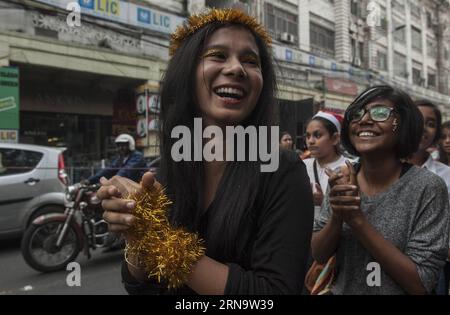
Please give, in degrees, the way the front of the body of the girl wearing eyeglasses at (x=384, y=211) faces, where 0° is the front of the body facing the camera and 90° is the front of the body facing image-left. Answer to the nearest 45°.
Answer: approximately 45°

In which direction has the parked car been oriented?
to the viewer's left

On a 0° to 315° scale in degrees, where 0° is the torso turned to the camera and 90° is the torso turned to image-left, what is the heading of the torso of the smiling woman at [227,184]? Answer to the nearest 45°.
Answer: approximately 45°

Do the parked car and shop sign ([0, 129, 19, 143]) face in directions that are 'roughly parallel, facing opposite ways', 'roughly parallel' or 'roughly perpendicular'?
roughly perpendicular

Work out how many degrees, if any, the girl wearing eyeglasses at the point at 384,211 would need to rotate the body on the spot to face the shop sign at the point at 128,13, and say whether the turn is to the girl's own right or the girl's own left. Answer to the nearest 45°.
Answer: approximately 90° to the girl's own right

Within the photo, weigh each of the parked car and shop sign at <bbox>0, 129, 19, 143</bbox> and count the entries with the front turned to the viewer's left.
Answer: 1

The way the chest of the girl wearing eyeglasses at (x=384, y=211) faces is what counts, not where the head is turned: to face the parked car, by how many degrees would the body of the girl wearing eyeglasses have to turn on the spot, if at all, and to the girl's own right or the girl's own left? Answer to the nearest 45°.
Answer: approximately 90° to the girl's own right

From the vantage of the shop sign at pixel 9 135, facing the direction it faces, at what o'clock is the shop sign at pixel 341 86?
the shop sign at pixel 341 86 is roughly at 10 o'clock from the shop sign at pixel 9 135.

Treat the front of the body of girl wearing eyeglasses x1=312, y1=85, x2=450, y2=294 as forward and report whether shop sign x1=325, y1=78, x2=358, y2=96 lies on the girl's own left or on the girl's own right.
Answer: on the girl's own right

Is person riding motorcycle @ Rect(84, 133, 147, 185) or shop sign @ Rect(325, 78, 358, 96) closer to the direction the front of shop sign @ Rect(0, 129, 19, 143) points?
the person riding motorcycle

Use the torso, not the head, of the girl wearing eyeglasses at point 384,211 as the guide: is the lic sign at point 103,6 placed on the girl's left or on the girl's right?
on the girl's right
